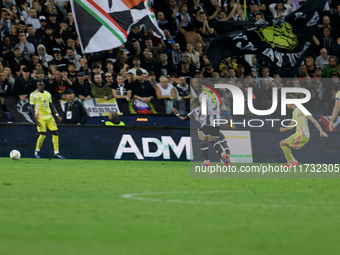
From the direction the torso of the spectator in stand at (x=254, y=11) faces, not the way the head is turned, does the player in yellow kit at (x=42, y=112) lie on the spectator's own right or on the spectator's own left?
on the spectator's own right

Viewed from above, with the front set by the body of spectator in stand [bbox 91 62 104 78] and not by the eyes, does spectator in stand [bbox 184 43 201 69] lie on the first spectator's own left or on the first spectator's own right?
on the first spectator's own left

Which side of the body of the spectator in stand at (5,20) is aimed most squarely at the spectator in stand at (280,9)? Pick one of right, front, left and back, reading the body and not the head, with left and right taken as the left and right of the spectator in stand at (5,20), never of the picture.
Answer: left

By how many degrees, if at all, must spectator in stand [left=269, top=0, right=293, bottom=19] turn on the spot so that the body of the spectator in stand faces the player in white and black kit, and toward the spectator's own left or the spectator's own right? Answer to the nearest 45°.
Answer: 0° — they already face them

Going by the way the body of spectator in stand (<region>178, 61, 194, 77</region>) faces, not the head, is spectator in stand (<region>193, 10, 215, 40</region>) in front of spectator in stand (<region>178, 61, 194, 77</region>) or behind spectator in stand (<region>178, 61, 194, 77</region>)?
behind

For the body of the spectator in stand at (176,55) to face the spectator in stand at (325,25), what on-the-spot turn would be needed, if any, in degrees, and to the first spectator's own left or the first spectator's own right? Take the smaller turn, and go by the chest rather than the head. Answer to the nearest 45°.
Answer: approximately 90° to the first spectator's own left
